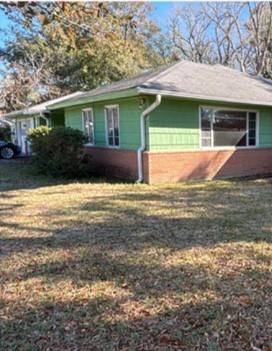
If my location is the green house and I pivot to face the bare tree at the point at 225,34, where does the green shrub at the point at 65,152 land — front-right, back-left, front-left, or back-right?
back-left

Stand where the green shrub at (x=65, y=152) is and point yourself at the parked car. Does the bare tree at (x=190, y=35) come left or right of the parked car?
right
